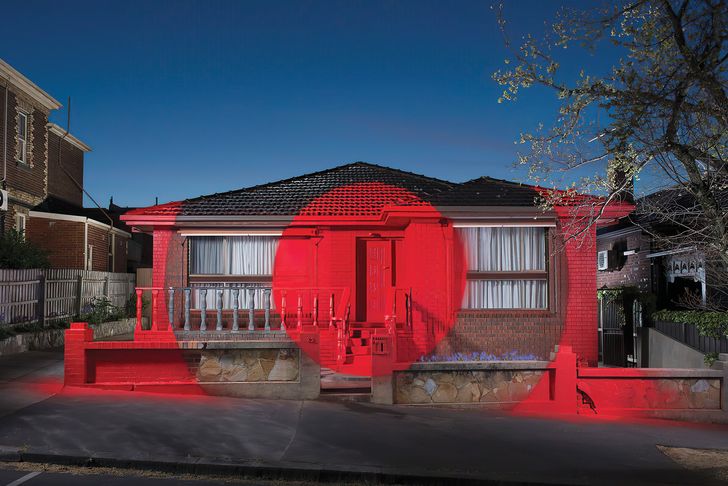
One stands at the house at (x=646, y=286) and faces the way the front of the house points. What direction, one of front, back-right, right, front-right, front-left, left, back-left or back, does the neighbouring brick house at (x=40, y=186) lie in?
right

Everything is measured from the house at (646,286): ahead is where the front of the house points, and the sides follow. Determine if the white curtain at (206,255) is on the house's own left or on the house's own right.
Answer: on the house's own right

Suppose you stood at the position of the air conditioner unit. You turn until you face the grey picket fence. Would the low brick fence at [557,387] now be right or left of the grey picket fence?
left

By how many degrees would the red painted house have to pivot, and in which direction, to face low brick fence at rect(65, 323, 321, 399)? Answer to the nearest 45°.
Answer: approximately 45° to its right

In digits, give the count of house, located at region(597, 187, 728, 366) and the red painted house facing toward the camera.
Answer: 2

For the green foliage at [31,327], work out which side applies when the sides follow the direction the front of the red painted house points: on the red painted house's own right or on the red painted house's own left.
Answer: on the red painted house's own right

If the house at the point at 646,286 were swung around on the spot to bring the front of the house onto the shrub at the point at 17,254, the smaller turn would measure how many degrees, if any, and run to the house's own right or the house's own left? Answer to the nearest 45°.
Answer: approximately 90° to the house's own right

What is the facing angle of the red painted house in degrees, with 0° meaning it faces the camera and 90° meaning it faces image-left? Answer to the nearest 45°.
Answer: approximately 0°

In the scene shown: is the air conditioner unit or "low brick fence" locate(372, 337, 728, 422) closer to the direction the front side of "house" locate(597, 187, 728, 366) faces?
the low brick fence

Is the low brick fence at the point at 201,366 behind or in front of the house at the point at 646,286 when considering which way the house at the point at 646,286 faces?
in front

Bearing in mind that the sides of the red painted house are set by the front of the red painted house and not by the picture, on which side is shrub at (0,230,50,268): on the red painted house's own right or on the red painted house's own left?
on the red painted house's own right

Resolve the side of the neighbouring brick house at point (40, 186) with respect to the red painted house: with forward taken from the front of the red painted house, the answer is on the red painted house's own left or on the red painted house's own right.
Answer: on the red painted house's own right

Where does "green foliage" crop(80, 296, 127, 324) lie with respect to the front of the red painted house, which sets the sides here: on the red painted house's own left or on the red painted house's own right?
on the red painted house's own right

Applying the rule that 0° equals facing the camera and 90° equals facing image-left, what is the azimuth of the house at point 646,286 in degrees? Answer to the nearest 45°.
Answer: approximately 0°

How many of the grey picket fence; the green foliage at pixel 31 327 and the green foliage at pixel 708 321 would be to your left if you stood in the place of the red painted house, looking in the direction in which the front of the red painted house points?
1

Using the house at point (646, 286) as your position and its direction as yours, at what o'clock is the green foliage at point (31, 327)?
The green foliage is roughly at 2 o'clock from the house.
